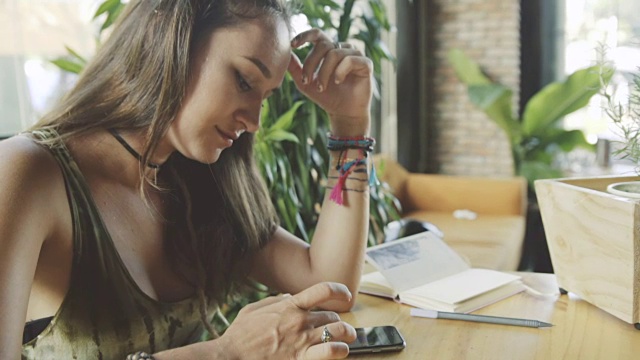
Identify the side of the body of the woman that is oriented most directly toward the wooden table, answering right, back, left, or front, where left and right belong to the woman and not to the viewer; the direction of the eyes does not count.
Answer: front

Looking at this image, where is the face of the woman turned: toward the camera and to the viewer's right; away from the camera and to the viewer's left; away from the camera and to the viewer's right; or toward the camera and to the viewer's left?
toward the camera and to the viewer's right

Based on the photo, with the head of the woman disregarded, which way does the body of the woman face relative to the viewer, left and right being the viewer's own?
facing the viewer and to the right of the viewer

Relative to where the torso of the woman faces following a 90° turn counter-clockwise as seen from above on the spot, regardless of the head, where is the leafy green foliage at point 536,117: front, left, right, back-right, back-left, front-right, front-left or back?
front

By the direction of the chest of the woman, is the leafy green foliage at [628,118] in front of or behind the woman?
in front

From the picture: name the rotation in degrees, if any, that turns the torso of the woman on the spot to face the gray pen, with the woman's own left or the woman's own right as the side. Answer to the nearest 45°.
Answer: approximately 45° to the woman's own left
